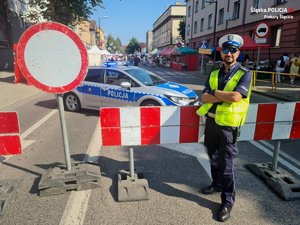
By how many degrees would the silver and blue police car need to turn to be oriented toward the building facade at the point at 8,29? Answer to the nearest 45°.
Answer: approximately 180°

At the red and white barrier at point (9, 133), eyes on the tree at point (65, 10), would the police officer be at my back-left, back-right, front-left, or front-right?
back-right

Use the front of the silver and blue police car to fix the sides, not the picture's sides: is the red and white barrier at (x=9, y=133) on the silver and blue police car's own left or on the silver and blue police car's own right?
on the silver and blue police car's own right

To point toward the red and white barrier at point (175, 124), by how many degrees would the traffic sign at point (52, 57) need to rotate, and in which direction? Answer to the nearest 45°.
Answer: approximately 90° to its left

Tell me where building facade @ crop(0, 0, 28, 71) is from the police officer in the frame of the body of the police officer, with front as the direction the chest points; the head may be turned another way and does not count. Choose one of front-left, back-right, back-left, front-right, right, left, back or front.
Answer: right

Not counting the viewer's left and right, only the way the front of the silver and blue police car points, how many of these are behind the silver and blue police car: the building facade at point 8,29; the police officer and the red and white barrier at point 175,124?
1

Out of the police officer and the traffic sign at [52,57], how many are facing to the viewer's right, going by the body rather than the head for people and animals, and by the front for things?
0

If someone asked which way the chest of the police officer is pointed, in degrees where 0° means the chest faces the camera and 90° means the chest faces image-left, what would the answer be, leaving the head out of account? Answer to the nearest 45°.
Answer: approximately 45°

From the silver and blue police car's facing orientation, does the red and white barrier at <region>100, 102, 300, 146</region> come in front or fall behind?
in front

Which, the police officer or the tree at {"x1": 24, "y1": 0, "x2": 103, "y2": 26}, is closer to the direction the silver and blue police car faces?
the police officer

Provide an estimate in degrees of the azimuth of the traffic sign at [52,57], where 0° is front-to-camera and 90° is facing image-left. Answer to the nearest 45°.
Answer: approximately 0°

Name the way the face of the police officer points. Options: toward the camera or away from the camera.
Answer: toward the camera

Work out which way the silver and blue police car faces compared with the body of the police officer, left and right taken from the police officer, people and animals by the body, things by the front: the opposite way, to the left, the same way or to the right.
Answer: to the left
